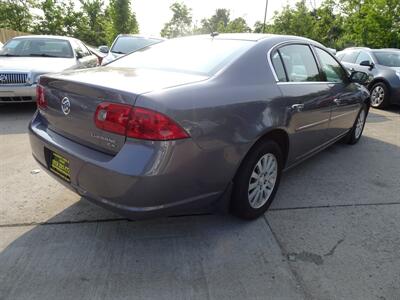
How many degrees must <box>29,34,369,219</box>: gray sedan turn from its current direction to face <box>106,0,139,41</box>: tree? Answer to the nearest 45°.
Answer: approximately 45° to its left

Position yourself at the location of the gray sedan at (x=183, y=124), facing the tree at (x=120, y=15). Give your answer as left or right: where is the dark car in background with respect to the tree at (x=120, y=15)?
right

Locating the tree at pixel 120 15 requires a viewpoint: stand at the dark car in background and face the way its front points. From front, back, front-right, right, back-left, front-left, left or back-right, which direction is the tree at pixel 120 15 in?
back

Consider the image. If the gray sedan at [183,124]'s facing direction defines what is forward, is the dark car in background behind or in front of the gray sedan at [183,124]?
in front

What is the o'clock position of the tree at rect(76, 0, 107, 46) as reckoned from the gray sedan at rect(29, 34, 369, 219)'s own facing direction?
The tree is roughly at 10 o'clock from the gray sedan.

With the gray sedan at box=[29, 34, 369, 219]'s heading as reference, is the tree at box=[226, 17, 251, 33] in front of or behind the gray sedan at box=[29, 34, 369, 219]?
in front

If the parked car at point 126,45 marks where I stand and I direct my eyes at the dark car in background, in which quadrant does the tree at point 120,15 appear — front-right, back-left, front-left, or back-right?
back-left

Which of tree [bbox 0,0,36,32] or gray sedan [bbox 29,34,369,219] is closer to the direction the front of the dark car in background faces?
the gray sedan

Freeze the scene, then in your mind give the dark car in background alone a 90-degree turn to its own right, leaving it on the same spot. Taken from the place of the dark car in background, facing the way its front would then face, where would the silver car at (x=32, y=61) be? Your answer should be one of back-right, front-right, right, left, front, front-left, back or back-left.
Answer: front

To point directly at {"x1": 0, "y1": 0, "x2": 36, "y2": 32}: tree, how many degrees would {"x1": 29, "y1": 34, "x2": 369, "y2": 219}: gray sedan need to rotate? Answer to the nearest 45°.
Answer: approximately 90° to its left

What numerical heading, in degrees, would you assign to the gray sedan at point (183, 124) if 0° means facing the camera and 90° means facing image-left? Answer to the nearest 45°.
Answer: approximately 225°

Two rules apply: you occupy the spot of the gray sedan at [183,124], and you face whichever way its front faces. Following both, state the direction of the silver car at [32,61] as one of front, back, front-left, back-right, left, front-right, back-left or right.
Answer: left
